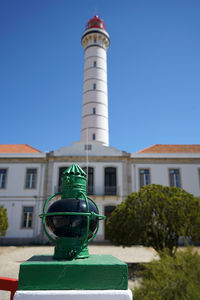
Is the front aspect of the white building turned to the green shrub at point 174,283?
yes

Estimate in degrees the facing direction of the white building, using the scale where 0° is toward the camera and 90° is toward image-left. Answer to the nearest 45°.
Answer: approximately 0°

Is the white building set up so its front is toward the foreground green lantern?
yes
